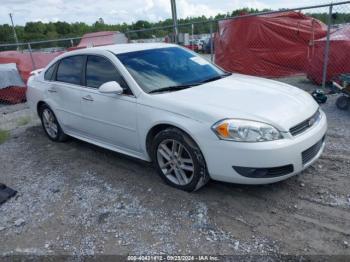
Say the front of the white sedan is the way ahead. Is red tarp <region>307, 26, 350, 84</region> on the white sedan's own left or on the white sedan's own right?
on the white sedan's own left

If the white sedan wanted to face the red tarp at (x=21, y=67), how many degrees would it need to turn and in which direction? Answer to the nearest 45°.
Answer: approximately 180°

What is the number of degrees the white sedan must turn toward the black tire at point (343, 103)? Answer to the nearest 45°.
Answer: approximately 90° to its left

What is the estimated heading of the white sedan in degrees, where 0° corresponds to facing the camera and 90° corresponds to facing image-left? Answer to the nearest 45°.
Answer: approximately 315°

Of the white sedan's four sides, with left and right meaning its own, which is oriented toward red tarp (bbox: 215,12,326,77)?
left
